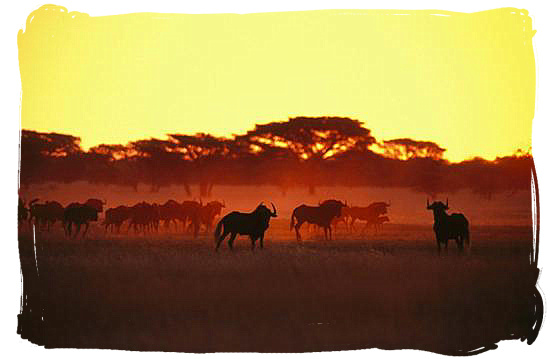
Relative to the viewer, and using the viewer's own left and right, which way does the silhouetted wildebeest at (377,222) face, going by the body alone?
facing to the right of the viewer

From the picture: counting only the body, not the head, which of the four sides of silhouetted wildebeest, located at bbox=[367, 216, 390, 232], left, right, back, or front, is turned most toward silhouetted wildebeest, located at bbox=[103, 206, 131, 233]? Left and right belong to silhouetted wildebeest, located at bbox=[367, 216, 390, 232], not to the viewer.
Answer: back

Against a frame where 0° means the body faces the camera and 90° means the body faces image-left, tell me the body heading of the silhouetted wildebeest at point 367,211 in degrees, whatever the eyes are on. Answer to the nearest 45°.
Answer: approximately 270°

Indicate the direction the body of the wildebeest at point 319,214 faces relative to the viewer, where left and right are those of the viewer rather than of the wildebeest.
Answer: facing to the right of the viewer

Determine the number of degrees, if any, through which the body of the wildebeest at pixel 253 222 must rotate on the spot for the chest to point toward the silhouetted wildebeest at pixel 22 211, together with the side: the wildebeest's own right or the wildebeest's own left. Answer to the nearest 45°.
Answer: approximately 180°

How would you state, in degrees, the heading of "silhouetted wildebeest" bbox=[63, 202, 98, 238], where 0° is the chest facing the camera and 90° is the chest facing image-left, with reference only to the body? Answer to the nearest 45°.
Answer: approximately 270°

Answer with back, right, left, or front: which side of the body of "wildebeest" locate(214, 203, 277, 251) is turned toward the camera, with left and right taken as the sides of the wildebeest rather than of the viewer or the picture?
right

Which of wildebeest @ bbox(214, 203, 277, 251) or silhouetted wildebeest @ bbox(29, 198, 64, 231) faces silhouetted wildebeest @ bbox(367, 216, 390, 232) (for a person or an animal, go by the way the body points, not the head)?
the wildebeest

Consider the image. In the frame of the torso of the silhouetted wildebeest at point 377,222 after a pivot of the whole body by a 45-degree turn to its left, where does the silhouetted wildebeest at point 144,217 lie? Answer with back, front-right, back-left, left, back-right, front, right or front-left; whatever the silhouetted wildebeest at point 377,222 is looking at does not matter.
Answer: back-left
